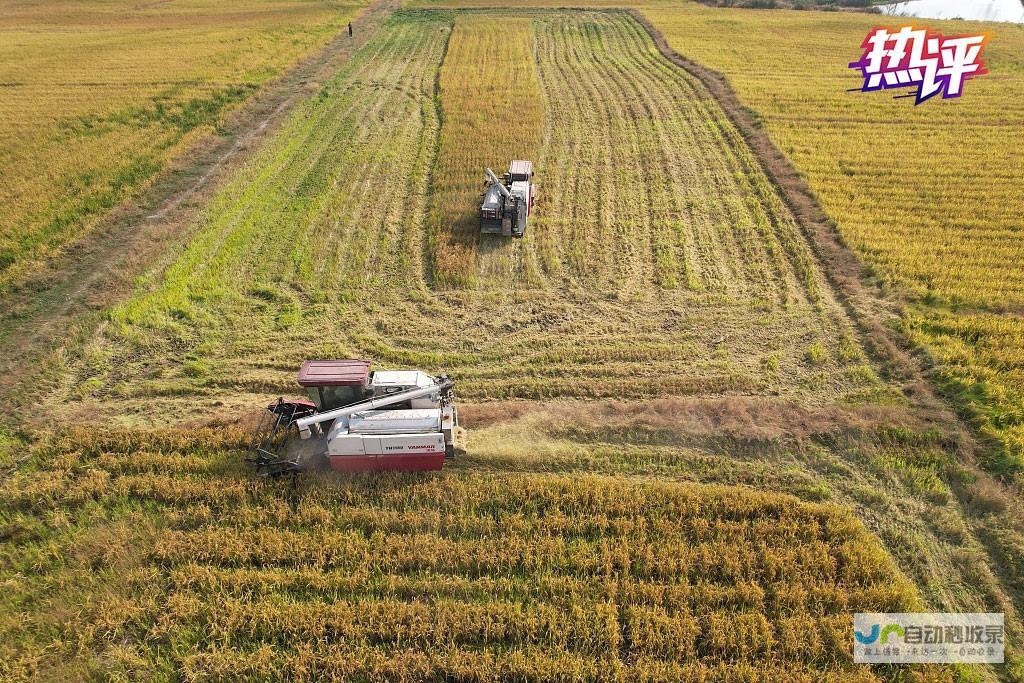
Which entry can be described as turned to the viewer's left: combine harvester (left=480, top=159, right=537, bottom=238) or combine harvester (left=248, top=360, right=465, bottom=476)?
combine harvester (left=248, top=360, right=465, bottom=476)

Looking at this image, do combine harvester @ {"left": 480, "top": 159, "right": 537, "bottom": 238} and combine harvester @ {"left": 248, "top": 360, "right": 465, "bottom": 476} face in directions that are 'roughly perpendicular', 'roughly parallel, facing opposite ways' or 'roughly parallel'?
roughly perpendicular

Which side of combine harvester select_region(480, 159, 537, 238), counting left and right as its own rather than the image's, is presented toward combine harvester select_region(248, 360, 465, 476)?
back

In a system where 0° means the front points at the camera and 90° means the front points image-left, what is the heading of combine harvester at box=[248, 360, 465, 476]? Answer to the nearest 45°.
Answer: approximately 90°

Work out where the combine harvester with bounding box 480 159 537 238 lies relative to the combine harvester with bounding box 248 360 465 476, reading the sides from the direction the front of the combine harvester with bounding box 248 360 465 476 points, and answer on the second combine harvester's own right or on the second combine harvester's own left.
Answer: on the second combine harvester's own right

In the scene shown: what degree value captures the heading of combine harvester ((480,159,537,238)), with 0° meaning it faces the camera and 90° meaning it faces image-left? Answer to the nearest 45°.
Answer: approximately 180°
